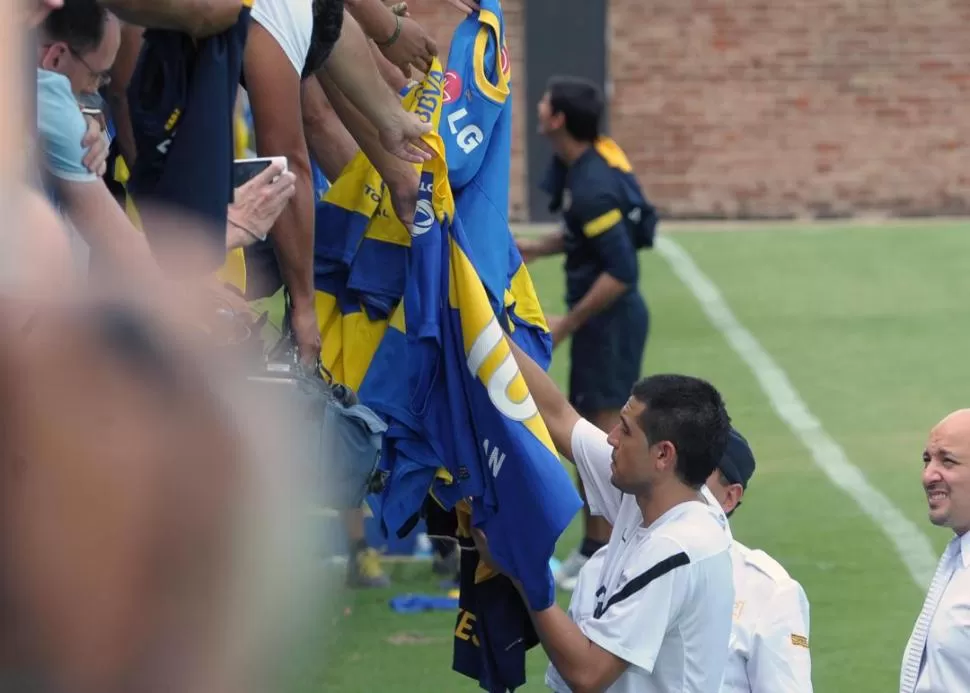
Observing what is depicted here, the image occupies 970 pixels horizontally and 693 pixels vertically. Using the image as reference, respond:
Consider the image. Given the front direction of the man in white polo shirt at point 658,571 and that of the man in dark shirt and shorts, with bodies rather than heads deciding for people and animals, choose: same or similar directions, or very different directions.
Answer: same or similar directions

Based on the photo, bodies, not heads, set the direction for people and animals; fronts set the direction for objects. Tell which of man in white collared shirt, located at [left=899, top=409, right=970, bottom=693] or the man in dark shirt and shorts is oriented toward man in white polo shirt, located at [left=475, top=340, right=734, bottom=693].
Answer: man in white collared shirt, located at [left=899, top=409, right=970, bottom=693]

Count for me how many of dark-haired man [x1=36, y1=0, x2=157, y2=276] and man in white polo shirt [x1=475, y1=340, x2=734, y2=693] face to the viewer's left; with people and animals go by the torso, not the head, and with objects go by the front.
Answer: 1

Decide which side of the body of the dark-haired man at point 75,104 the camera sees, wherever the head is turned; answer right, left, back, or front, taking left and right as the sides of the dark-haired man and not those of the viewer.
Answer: right

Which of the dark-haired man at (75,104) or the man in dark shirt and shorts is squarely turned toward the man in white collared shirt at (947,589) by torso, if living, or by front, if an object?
the dark-haired man

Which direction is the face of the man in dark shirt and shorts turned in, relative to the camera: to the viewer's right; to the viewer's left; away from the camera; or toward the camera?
to the viewer's left

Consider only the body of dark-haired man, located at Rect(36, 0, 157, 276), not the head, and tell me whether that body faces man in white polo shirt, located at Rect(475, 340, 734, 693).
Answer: yes

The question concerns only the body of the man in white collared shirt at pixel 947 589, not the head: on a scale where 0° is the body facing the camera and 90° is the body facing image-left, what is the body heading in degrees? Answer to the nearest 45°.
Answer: approximately 45°

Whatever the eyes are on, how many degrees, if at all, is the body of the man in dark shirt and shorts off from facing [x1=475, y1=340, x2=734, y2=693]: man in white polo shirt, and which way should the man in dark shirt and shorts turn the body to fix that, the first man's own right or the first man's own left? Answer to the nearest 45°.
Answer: approximately 90° to the first man's own left

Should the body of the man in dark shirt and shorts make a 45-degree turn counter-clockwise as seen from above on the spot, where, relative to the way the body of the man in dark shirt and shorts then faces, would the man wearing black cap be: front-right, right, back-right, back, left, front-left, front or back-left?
front-left

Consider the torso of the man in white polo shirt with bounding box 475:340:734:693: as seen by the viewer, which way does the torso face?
to the viewer's left

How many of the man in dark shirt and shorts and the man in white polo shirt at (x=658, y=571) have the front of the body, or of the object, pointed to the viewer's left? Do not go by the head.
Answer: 2

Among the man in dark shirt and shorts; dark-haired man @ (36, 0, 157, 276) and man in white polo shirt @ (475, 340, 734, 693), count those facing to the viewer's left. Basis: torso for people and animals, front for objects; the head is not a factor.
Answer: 2

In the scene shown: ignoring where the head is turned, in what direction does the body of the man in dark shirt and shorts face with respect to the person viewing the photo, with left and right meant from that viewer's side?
facing to the left of the viewer

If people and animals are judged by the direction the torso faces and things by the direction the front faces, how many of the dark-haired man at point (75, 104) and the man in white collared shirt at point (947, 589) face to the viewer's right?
1

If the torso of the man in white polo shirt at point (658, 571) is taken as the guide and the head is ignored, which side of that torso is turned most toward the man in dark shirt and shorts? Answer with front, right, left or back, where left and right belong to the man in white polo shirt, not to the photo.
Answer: right

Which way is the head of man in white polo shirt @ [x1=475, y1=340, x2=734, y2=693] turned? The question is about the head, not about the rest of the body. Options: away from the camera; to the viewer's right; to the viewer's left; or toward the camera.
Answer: to the viewer's left

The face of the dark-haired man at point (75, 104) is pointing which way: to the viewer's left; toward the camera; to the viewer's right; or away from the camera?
to the viewer's right
